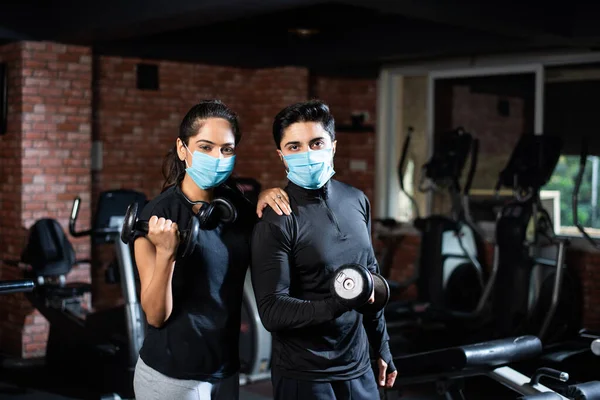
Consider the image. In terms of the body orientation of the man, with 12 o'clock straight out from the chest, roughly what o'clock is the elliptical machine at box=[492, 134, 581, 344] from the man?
The elliptical machine is roughly at 8 o'clock from the man.

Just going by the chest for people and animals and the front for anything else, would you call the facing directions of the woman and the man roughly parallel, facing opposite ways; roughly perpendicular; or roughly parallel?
roughly parallel

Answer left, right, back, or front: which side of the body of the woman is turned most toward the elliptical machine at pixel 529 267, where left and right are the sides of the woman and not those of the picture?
left

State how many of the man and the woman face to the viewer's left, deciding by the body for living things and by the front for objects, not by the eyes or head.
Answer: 0

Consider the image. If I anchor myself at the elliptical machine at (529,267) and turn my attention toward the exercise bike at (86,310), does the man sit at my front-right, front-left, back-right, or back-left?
front-left

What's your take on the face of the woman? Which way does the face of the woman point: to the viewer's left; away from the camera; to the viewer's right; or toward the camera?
toward the camera

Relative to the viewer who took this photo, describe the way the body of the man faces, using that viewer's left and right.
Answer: facing the viewer and to the right of the viewer

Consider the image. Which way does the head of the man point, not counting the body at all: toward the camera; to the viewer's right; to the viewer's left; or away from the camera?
toward the camera

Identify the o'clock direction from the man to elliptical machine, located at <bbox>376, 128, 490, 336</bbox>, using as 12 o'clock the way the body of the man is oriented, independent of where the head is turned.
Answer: The elliptical machine is roughly at 8 o'clock from the man.
